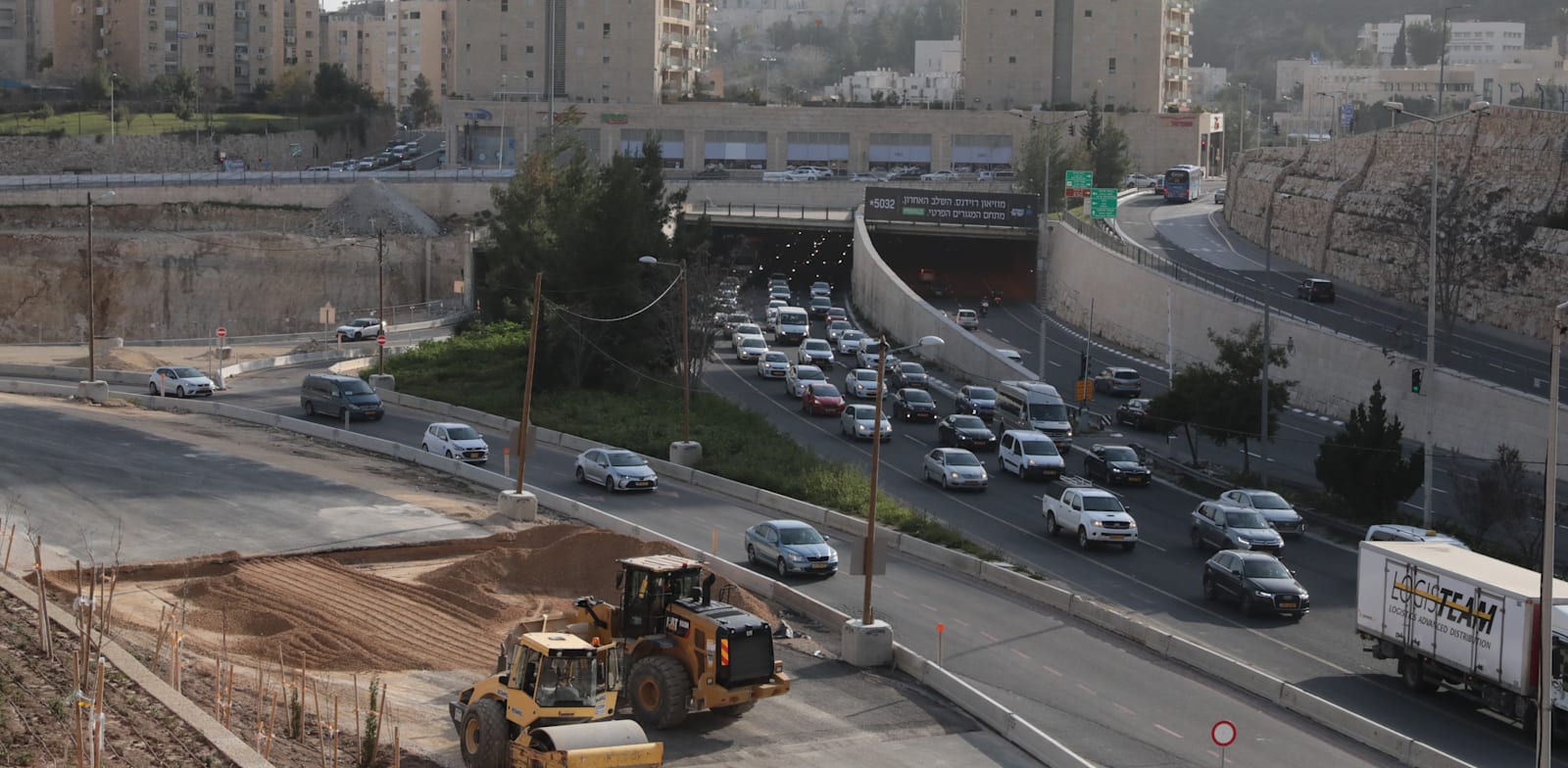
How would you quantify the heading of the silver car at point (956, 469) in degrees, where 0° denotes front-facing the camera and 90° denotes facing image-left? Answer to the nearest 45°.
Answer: approximately 315°

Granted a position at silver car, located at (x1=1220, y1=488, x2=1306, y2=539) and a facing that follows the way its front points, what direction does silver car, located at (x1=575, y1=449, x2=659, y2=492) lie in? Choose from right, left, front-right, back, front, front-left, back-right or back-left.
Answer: back-right

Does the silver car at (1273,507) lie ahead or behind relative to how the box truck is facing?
behind

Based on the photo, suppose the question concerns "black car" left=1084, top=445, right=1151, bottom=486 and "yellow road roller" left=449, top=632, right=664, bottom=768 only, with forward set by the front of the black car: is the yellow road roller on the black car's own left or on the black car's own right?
on the black car's own right

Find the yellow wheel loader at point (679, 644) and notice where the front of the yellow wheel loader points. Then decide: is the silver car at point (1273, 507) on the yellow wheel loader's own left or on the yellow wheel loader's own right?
on the yellow wheel loader's own right

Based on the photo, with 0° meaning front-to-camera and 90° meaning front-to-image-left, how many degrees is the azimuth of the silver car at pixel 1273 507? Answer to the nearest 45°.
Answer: approximately 315°

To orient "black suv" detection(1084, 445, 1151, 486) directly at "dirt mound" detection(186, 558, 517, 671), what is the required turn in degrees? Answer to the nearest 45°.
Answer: approximately 90° to its right

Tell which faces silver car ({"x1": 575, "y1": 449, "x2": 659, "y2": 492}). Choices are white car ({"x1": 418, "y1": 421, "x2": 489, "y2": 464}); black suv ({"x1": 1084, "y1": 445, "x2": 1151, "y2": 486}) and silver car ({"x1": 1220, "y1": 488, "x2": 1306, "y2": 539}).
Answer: the white car
